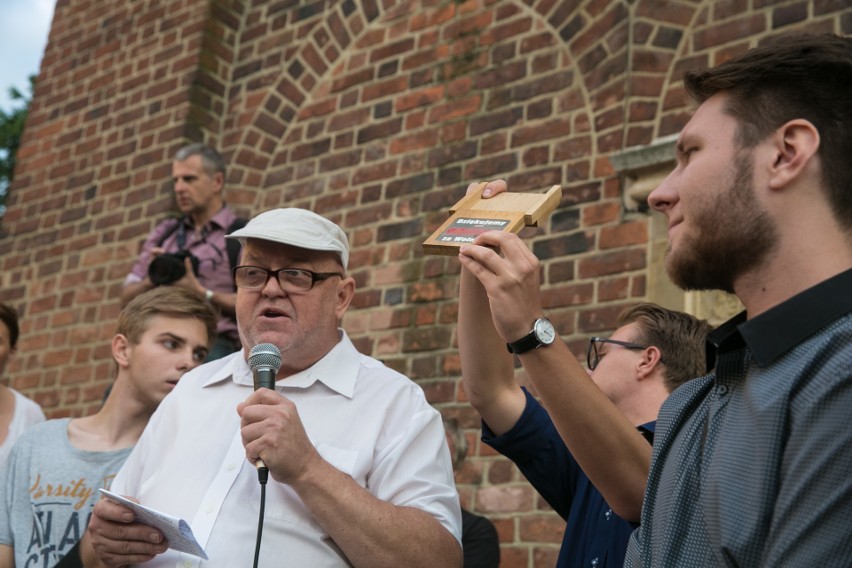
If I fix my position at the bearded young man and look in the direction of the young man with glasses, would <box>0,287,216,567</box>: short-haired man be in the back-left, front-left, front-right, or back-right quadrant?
front-left

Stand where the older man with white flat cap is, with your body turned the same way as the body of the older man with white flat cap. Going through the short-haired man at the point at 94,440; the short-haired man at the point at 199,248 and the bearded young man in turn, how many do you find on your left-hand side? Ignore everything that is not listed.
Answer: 1

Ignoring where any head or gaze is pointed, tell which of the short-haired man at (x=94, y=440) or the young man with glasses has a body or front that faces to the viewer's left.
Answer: the young man with glasses

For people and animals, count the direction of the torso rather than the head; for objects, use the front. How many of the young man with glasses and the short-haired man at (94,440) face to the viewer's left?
1

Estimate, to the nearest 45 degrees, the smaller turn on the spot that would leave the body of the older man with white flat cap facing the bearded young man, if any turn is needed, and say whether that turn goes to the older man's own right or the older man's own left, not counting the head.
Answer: approximately 90° to the older man's own left

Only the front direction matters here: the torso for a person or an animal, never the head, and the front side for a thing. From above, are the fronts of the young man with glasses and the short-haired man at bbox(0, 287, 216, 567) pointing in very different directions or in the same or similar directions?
very different directions

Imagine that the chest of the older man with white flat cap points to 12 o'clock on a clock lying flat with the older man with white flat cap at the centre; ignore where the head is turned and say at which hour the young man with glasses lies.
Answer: The young man with glasses is roughly at 8 o'clock from the older man with white flat cap.

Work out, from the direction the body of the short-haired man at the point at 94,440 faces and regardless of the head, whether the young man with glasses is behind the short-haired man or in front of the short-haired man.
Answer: in front

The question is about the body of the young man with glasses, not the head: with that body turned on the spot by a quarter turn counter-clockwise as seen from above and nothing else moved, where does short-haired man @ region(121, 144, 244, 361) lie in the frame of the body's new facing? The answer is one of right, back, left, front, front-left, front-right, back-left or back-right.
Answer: back-right

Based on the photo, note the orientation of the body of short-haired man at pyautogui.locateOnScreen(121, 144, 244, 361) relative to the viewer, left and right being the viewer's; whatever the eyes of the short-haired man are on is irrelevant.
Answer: facing the viewer and to the left of the viewer

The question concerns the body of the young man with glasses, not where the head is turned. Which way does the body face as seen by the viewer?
to the viewer's left

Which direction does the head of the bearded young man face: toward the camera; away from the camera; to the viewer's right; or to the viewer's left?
to the viewer's left
